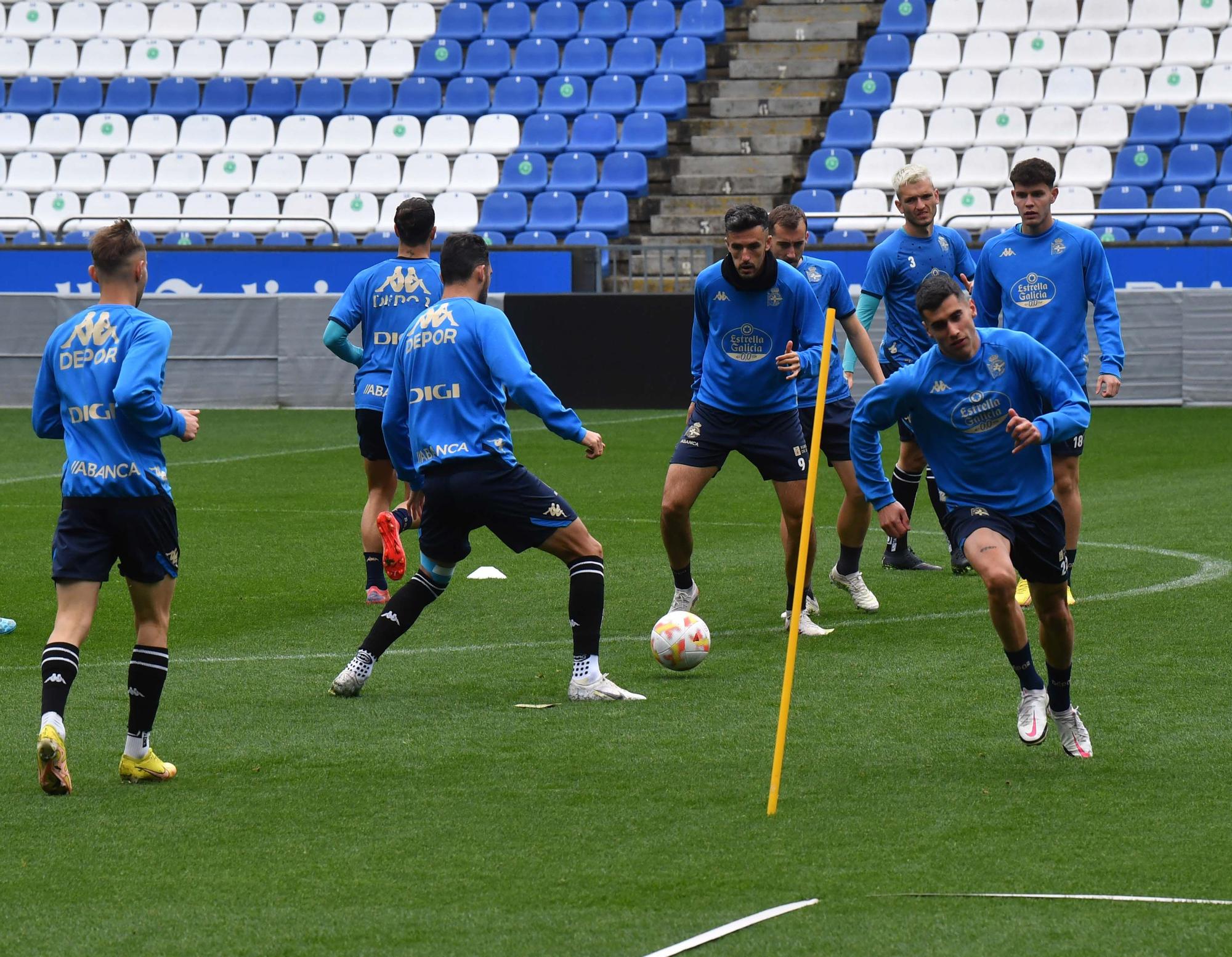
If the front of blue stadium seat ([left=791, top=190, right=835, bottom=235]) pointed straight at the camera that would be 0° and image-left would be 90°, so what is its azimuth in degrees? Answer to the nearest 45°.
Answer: approximately 0°

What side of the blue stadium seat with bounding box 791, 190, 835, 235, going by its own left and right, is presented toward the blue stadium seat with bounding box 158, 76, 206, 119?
right

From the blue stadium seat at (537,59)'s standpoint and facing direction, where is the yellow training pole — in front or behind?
in front

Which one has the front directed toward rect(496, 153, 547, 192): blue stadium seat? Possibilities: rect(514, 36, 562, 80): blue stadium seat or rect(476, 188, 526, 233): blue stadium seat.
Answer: rect(514, 36, 562, 80): blue stadium seat

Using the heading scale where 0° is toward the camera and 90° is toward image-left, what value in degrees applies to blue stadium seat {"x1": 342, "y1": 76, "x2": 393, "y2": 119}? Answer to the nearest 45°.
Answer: approximately 0°

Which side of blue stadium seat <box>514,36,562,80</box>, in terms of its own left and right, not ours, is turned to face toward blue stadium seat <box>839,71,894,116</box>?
left

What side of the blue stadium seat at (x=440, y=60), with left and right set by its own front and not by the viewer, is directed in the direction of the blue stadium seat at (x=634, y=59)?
left

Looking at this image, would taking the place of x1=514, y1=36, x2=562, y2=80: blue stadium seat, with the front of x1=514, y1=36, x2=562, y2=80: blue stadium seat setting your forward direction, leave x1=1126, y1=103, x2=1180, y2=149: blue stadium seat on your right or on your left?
on your left

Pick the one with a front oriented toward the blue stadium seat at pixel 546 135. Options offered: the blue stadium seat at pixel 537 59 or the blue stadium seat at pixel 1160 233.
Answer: the blue stadium seat at pixel 537 59
